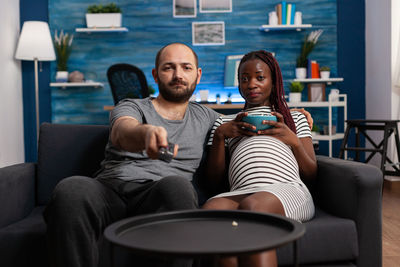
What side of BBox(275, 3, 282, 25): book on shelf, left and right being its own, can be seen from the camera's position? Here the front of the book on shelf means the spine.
front

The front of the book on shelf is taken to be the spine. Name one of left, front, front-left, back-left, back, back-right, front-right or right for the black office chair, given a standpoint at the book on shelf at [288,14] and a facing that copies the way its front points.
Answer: front-right

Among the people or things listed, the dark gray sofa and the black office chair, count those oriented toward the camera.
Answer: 1

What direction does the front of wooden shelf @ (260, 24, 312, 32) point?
toward the camera

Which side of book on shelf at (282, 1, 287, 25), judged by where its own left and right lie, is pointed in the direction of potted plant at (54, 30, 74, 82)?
right

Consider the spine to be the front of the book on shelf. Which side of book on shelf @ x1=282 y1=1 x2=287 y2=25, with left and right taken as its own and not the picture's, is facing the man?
front

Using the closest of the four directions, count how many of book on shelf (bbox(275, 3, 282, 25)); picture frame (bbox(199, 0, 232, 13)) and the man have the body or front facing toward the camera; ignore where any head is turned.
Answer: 3

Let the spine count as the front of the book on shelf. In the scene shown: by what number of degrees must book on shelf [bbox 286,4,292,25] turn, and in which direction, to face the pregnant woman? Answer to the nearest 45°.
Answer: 0° — it already faces them

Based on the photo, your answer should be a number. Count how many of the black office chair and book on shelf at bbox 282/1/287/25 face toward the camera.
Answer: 1

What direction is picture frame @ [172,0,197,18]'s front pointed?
toward the camera
